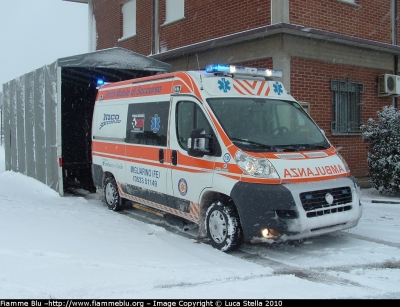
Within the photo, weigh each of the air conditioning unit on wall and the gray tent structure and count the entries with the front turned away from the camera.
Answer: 0

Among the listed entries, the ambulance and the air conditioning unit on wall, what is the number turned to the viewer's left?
0

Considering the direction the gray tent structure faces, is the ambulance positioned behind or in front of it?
in front

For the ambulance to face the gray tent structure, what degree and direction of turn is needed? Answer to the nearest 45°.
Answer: approximately 180°

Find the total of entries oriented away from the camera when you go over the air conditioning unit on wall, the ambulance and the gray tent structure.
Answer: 0

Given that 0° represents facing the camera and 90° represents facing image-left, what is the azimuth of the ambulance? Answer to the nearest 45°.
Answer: approximately 315°

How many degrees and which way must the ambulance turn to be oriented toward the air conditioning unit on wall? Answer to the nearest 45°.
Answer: approximately 90° to its left

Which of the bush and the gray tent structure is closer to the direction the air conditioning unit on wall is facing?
the bush

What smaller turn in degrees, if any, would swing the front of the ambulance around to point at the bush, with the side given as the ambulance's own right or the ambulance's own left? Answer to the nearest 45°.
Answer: approximately 90° to the ambulance's own left

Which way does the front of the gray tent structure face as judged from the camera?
facing the viewer and to the right of the viewer

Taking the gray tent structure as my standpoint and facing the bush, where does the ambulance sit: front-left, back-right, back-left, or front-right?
front-right

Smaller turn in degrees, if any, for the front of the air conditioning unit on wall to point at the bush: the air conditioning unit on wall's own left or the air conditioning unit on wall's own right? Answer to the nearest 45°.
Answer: approximately 45° to the air conditioning unit on wall's own right

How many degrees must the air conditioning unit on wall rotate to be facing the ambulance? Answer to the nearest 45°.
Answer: approximately 45° to its right
